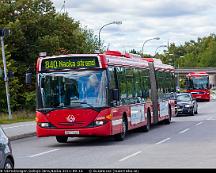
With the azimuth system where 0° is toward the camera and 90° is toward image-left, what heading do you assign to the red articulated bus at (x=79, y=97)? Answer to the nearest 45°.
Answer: approximately 45°
